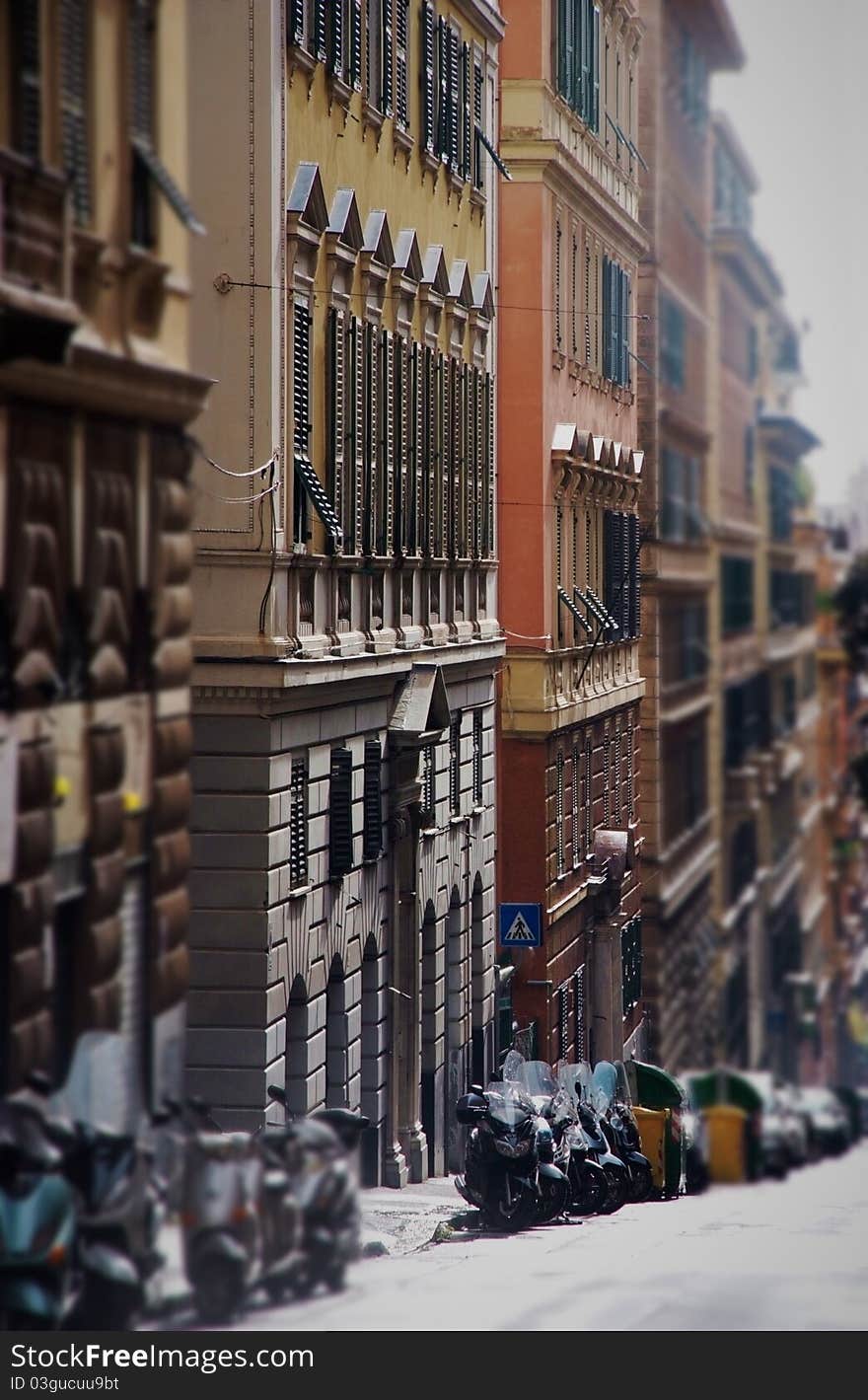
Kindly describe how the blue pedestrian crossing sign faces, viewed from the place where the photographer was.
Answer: facing the viewer

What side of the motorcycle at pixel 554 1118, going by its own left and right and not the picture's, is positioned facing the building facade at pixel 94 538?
right

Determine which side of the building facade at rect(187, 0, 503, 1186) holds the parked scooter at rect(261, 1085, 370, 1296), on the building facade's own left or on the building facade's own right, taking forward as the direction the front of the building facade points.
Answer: on the building facade's own right

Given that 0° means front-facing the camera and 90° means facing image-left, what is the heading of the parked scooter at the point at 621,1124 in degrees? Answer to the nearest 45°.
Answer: approximately 315°

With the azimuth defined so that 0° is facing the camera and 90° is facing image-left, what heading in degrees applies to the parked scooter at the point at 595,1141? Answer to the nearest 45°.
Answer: approximately 315°

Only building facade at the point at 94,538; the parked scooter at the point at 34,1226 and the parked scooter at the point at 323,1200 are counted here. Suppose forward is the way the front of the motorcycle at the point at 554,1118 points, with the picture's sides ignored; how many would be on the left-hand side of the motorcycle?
0

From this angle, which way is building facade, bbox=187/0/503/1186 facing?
to the viewer's right
